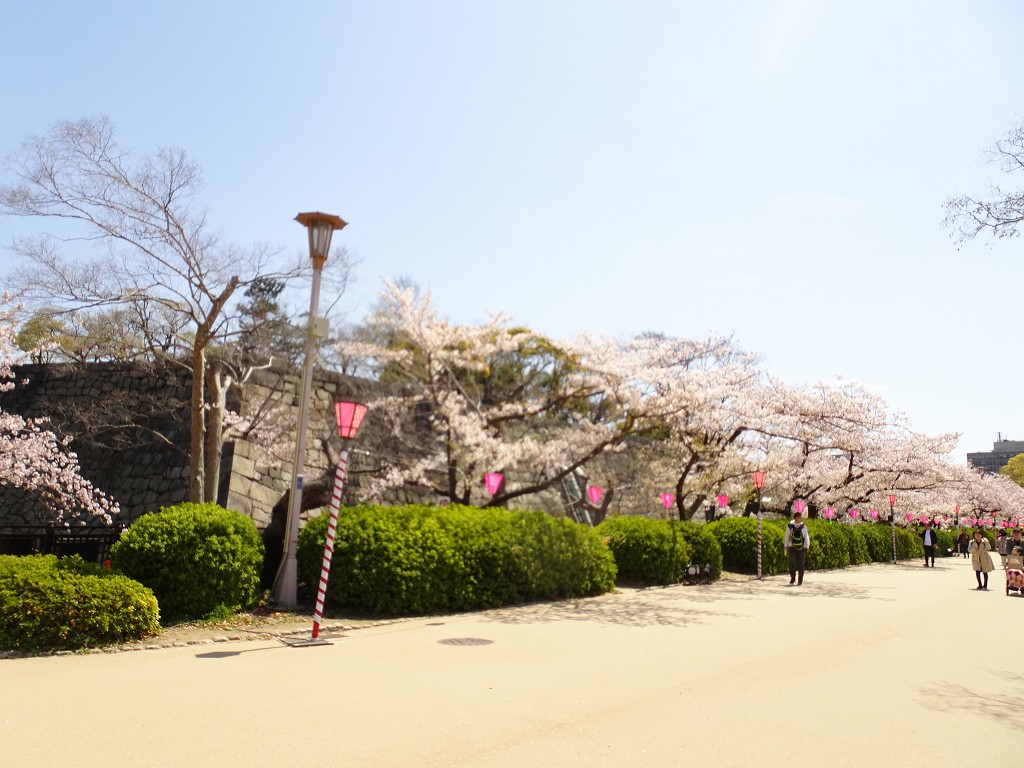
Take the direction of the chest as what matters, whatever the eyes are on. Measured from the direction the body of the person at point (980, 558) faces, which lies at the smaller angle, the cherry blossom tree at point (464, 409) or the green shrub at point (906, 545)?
the cherry blossom tree

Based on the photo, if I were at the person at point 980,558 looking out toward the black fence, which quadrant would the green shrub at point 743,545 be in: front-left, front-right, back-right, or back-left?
front-right

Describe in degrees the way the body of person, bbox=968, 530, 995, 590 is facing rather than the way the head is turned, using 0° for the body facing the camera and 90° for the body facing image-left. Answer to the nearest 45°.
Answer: approximately 0°

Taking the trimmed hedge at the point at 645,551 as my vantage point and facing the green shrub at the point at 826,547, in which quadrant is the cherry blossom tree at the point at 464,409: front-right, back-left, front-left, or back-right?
back-left

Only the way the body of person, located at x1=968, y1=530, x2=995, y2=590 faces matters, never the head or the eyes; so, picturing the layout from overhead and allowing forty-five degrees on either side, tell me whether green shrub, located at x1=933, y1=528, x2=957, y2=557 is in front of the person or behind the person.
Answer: behind

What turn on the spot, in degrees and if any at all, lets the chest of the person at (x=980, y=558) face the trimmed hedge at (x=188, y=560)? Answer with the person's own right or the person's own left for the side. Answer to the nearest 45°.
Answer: approximately 45° to the person's own right
